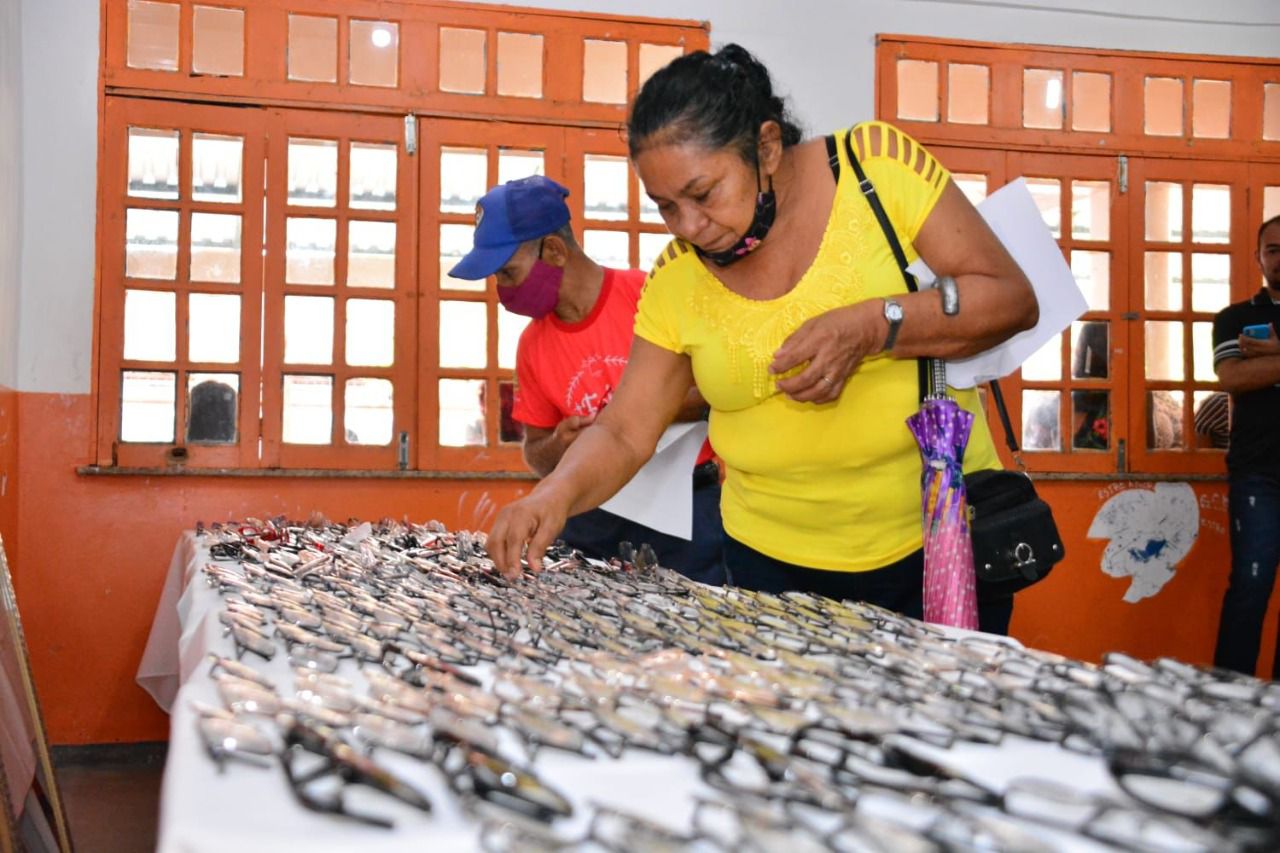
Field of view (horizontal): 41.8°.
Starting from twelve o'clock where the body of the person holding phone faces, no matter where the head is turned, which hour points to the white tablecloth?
The white tablecloth is roughly at 12 o'clock from the person holding phone.

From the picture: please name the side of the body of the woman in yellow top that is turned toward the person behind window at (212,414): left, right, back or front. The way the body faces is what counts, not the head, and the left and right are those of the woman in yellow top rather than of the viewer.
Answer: right

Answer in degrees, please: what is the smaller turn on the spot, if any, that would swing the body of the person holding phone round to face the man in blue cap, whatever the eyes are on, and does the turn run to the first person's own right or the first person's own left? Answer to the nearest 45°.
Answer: approximately 45° to the first person's own right

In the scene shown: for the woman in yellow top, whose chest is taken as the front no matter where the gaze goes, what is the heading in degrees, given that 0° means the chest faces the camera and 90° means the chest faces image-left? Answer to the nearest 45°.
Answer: approximately 45°

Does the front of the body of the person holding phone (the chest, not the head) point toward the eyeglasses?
yes
